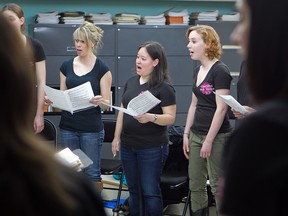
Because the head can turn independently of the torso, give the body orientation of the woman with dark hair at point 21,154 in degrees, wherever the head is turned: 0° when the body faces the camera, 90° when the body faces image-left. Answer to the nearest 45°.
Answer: approximately 180°

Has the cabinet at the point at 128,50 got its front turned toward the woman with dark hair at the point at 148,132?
yes

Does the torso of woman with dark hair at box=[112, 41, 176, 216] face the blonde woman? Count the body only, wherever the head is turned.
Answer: no

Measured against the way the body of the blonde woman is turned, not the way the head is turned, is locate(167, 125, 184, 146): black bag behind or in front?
behind

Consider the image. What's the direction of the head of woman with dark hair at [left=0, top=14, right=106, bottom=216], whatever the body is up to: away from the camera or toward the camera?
away from the camera

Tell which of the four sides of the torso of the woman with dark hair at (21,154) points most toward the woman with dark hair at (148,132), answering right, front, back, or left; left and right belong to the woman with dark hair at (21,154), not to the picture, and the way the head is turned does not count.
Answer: front

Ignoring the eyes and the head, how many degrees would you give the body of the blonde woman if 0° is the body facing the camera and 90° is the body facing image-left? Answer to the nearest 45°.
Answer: approximately 45°

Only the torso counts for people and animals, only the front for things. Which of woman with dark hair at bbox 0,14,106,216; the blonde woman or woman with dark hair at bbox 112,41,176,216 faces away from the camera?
woman with dark hair at bbox 0,14,106,216

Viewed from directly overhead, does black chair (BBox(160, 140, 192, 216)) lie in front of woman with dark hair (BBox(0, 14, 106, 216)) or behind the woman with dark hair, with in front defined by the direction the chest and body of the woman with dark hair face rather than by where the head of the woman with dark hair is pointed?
in front

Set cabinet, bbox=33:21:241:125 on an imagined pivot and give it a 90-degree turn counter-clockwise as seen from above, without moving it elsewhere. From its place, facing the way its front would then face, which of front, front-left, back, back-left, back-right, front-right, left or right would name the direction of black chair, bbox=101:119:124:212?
right

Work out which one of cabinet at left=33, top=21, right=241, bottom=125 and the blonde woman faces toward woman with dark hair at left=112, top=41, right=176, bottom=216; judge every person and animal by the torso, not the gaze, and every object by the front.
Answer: the cabinet

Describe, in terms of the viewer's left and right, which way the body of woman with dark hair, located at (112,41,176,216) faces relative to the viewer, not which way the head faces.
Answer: facing the viewer and to the left of the viewer

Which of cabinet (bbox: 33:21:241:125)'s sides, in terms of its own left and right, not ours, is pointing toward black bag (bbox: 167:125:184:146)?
front

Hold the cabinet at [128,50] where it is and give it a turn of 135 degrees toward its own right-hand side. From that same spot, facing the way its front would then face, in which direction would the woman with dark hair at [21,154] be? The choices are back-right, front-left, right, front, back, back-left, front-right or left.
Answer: back-left

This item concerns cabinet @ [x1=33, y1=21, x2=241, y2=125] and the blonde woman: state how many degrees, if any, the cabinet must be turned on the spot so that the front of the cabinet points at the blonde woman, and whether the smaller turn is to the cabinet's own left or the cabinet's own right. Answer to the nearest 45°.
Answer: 0° — it already faces them

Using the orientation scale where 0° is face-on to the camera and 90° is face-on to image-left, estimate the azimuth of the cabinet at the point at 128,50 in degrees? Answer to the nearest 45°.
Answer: approximately 0°
